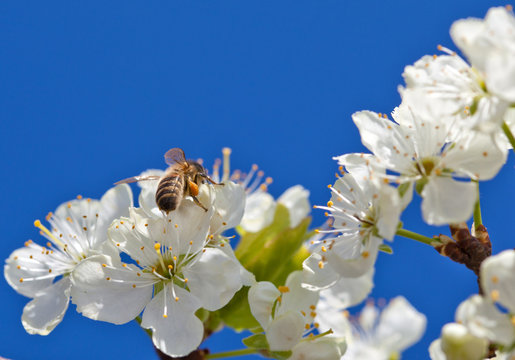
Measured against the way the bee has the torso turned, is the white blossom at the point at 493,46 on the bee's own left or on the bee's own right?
on the bee's own right

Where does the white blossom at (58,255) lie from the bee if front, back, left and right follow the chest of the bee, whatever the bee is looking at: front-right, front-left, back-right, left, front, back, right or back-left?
left

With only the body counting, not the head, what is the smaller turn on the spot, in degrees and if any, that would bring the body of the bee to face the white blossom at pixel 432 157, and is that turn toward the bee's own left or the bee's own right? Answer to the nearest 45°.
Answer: approximately 90° to the bee's own right

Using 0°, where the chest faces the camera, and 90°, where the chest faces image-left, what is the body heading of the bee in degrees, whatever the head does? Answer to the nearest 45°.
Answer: approximately 225°
